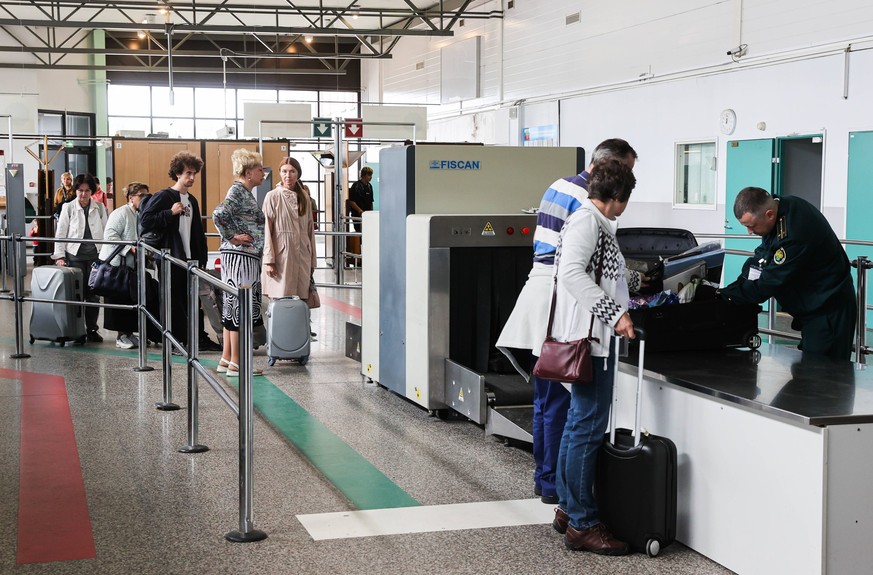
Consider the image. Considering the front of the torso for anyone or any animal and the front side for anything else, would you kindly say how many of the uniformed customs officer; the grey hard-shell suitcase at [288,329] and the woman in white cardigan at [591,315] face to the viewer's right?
1

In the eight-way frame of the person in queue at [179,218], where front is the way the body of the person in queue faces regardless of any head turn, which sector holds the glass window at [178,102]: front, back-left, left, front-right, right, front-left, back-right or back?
back-left

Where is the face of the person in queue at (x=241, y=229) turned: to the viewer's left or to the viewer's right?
to the viewer's right

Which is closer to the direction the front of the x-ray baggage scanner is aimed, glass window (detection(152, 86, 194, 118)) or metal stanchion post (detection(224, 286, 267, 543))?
the metal stanchion post

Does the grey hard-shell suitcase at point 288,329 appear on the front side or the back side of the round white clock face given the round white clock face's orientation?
on the front side

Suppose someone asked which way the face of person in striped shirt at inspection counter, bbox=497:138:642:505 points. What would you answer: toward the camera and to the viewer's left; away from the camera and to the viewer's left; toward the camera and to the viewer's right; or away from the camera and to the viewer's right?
away from the camera and to the viewer's right

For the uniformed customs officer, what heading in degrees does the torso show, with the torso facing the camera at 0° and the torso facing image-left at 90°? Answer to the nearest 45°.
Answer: approximately 90°

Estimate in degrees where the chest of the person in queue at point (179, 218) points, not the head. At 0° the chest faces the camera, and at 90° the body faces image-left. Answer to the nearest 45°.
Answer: approximately 315°

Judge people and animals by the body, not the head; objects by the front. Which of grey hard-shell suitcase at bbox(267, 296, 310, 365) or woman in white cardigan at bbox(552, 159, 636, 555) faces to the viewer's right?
the woman in white cardigan

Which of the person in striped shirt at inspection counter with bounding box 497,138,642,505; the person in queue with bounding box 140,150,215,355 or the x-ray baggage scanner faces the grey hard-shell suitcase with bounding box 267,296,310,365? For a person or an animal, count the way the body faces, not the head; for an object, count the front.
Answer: the person in queue with bounding box 140,150,215,355

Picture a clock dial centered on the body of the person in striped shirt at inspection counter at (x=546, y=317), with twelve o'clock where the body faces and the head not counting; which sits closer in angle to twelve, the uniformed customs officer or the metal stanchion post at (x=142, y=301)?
the uniformed customs officer

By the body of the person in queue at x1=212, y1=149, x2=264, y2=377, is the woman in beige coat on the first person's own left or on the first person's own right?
on the first person's own left
